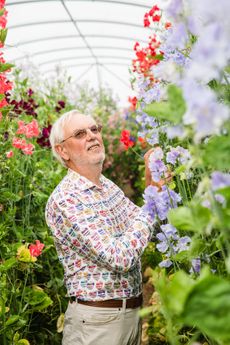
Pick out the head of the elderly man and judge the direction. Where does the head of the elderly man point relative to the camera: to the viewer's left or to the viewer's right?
to the viewer's right

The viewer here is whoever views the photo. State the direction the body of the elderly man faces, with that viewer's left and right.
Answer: facing the viewer and to the right of the viewer
